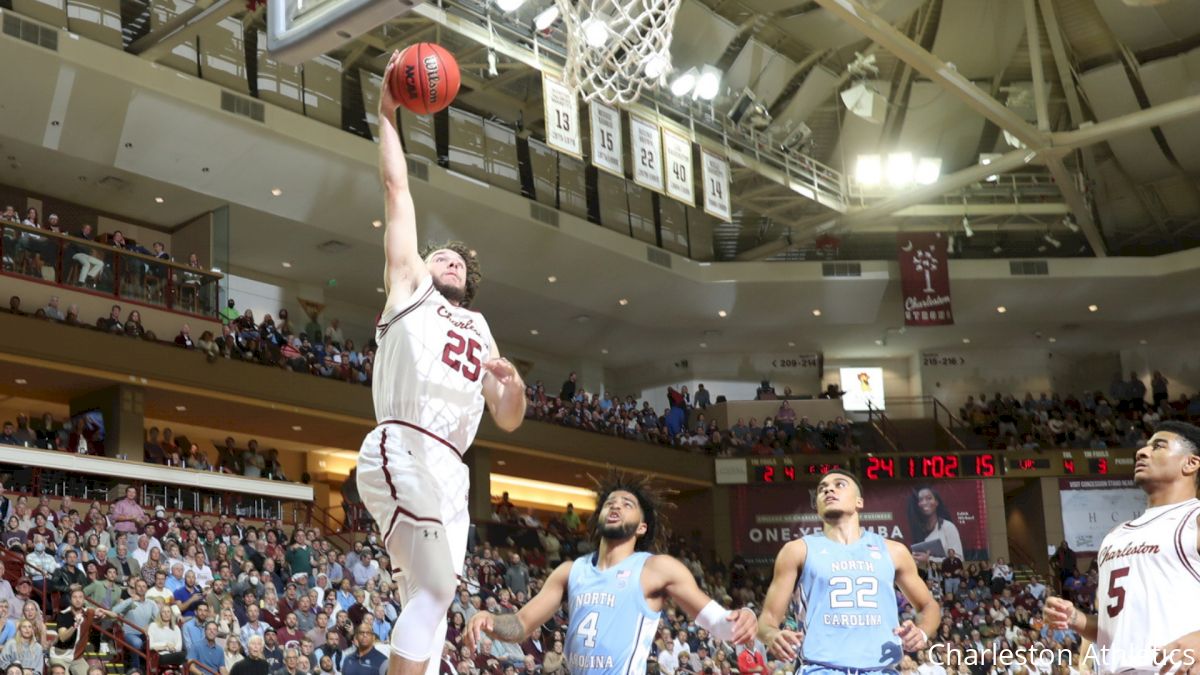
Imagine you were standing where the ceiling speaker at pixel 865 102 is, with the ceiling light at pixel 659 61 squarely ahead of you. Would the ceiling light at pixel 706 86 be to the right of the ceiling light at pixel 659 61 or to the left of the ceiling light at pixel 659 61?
right

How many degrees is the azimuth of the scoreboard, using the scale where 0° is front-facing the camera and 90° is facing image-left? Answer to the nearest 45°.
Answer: approximately 0°

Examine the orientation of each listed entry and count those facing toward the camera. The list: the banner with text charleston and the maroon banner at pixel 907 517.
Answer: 2

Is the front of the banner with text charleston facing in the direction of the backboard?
yes

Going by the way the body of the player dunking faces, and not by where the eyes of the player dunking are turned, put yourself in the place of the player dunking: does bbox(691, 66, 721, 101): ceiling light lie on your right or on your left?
on your left

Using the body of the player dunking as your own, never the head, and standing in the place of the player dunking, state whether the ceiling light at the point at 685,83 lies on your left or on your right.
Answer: on your left

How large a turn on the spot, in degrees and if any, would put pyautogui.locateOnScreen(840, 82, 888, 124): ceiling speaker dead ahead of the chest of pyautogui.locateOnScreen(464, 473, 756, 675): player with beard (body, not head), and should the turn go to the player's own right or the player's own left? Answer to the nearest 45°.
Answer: approximately 135° to the player's own right
